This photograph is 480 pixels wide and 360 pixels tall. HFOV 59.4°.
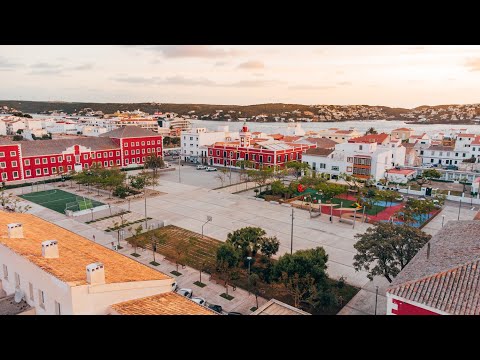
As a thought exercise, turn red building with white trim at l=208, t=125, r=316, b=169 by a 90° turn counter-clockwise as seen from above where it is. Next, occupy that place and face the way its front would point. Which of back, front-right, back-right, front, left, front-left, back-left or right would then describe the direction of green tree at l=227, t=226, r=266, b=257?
front-right

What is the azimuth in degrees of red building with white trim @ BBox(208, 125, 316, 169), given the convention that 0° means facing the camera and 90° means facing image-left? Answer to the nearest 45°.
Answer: approximately 45°

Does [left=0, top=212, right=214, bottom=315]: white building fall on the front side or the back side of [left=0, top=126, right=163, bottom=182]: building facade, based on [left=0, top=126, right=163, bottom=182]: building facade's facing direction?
on the front side

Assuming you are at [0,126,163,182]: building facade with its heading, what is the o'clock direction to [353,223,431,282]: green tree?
The green tree is roughly at 1 o'clock from the building facade.

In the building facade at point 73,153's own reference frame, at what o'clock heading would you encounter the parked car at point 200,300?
The parked car is roughly at 1 o'clock from the building facade.

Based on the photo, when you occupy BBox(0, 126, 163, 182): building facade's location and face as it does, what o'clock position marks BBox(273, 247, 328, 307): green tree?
The green tree is roughly at 1 o'clock from the building facade.

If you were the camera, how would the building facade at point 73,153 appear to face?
facing the viewer and to the right of the viewer

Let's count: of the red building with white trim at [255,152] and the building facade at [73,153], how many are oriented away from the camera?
0

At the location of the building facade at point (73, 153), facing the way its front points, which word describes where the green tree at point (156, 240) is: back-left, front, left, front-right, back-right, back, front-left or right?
front-right

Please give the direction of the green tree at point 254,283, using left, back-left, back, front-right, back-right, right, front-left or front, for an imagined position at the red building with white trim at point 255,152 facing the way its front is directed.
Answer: front-left

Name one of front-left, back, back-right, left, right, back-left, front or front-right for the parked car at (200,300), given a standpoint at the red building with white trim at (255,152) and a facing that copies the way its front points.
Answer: front-left

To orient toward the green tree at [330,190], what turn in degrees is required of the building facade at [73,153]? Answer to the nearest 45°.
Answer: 0° — it already faces it

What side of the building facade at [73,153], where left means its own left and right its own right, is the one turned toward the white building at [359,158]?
front

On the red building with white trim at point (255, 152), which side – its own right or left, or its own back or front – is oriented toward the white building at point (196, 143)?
right

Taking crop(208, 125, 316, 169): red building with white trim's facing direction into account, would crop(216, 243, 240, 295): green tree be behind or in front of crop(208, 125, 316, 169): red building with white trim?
in front
